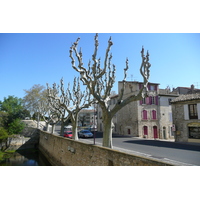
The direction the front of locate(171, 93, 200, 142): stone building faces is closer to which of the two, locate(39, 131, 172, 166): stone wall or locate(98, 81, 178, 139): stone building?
the stone wall

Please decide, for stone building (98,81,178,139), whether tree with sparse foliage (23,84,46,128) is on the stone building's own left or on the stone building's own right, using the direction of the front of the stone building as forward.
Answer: on the stone building's own right

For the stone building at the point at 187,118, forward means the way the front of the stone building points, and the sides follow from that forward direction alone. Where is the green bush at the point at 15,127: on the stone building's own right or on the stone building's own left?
on the stone building's own right

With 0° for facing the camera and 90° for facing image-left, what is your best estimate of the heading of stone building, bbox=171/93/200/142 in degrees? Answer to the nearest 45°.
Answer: approximately 0°

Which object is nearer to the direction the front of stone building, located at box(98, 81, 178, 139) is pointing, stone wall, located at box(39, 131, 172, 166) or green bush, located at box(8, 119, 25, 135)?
the stone wall

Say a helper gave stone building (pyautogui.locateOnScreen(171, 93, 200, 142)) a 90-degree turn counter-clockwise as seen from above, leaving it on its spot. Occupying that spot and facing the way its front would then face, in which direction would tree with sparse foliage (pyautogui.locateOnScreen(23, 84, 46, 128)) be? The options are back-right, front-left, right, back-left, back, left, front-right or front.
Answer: back

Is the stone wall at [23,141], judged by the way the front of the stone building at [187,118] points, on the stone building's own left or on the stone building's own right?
on the stone building's own right

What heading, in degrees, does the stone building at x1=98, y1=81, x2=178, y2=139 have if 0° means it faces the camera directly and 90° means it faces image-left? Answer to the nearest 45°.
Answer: approximately 0°

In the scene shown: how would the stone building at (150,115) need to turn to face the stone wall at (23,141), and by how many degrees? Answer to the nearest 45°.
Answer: approximately 90° to its right

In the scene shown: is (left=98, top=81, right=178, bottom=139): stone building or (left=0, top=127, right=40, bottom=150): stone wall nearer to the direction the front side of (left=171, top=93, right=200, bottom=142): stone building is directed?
the stone wall

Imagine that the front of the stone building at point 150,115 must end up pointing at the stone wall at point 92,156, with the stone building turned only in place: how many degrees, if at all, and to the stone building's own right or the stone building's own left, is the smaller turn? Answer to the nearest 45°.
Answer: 0° — it already faces it
